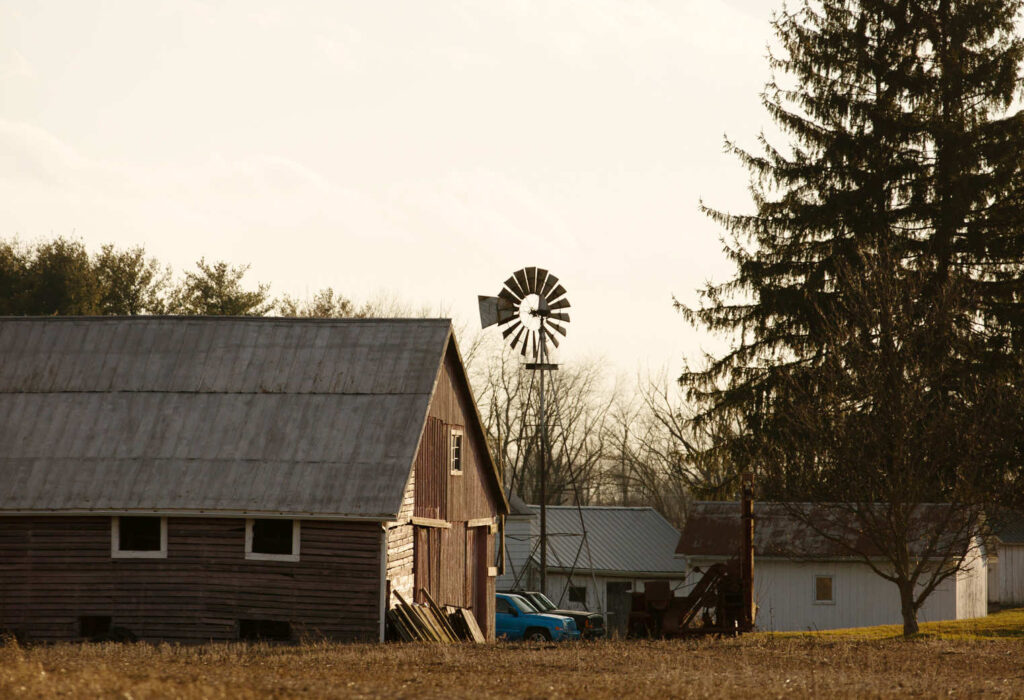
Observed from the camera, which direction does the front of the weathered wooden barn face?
facing to the right of the viewer

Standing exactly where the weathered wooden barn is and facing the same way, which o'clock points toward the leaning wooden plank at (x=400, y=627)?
The leaning wooden plank is roughly at 1 o'clock from the weathered wooden barn.

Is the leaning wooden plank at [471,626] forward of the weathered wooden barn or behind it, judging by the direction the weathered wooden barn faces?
forward

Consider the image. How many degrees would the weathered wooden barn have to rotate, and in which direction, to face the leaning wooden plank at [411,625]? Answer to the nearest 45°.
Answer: approximately 45° to its right

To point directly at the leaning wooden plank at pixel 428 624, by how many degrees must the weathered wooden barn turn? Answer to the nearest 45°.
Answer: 0° — it already faces it

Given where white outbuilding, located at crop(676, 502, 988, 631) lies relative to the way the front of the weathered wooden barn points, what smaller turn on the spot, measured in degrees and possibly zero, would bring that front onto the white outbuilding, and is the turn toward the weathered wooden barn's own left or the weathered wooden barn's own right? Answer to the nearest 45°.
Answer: approximately 45° to the weathered wooden barn's own left

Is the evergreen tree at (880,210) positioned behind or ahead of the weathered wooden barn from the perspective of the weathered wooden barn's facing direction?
ahead

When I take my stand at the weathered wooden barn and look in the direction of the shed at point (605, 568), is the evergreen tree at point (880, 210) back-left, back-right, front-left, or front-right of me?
front-right
